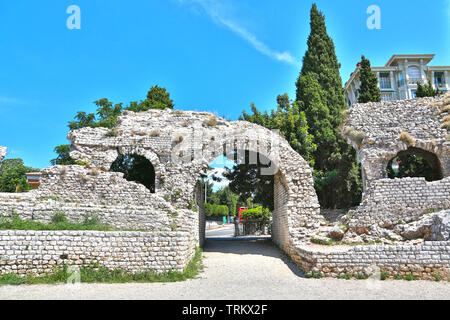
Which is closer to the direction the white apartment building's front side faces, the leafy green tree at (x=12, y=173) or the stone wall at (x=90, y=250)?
the stone wall

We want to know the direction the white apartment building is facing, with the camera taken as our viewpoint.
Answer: facing the viewer

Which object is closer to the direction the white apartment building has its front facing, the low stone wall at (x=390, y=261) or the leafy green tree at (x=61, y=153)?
the low stone wall

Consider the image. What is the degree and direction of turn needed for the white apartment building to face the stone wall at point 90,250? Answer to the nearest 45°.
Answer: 0° — it already faces it

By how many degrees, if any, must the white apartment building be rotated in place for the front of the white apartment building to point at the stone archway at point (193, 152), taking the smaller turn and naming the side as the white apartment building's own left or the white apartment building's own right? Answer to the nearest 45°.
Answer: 0° — it already faces it

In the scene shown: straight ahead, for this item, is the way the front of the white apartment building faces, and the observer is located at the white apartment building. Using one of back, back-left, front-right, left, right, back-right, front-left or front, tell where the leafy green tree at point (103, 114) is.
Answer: front-right

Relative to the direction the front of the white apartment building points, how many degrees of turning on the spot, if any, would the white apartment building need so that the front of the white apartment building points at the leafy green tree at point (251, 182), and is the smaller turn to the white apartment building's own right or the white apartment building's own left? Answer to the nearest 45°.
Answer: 0° — it already faces it

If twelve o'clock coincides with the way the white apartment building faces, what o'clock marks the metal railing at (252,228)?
The metal railing is roughly at 1 o'clock from the white apartment building.

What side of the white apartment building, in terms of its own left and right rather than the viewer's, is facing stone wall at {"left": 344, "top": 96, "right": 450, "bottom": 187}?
front

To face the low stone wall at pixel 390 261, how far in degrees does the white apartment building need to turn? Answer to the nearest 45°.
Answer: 0° — it already faces it

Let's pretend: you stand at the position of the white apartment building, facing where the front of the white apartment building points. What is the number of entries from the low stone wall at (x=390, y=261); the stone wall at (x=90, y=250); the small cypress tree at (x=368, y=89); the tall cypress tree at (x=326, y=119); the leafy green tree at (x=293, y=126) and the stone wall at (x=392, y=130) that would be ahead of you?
6

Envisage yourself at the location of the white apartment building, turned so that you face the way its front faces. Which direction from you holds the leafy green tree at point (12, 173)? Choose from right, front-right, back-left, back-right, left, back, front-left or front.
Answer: front-right

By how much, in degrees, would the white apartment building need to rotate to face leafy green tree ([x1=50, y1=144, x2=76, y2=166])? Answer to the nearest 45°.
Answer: approximately 45° to its right

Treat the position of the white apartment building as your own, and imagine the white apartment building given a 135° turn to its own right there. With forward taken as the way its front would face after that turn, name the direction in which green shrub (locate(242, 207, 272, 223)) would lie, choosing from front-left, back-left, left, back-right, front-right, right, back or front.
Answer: left
